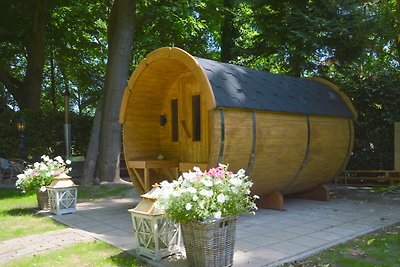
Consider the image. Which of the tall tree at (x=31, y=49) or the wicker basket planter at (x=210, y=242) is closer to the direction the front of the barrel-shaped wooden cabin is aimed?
the wicker basket planter

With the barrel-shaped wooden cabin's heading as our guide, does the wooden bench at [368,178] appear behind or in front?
behind

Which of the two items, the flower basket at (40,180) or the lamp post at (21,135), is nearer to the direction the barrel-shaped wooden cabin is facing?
the flower basket

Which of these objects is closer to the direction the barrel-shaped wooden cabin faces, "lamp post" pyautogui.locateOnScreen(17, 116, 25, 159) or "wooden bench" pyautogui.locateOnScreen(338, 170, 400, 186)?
the lamp post

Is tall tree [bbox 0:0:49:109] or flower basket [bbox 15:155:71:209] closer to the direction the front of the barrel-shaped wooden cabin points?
the flower basket

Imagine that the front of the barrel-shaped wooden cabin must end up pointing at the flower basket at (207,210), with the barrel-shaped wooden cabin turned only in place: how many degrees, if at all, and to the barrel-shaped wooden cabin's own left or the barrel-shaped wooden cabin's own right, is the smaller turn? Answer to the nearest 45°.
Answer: approximately 45° to the barrel-shaped wooden cabin's own left

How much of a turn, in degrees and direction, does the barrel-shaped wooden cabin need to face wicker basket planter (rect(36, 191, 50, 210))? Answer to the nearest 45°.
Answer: approximately 45° to its right

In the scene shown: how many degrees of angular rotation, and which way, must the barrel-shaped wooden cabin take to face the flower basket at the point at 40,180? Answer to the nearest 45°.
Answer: approximately 45° to its right

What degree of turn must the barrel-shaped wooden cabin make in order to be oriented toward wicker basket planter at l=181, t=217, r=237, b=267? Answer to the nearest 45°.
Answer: approximately 45° to its left

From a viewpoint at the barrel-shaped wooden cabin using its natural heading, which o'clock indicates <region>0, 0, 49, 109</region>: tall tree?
The tall tree is roughly at 3 o'clock from the barrel-shaped wooden cabin.

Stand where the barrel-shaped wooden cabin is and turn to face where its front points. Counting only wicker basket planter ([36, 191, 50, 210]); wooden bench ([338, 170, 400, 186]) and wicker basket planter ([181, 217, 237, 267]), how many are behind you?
1

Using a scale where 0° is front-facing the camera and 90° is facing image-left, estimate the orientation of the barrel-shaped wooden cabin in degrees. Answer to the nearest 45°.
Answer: approximately 45°

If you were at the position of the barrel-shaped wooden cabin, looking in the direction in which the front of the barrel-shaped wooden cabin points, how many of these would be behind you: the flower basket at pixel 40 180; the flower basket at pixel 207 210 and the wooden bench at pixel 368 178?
1
